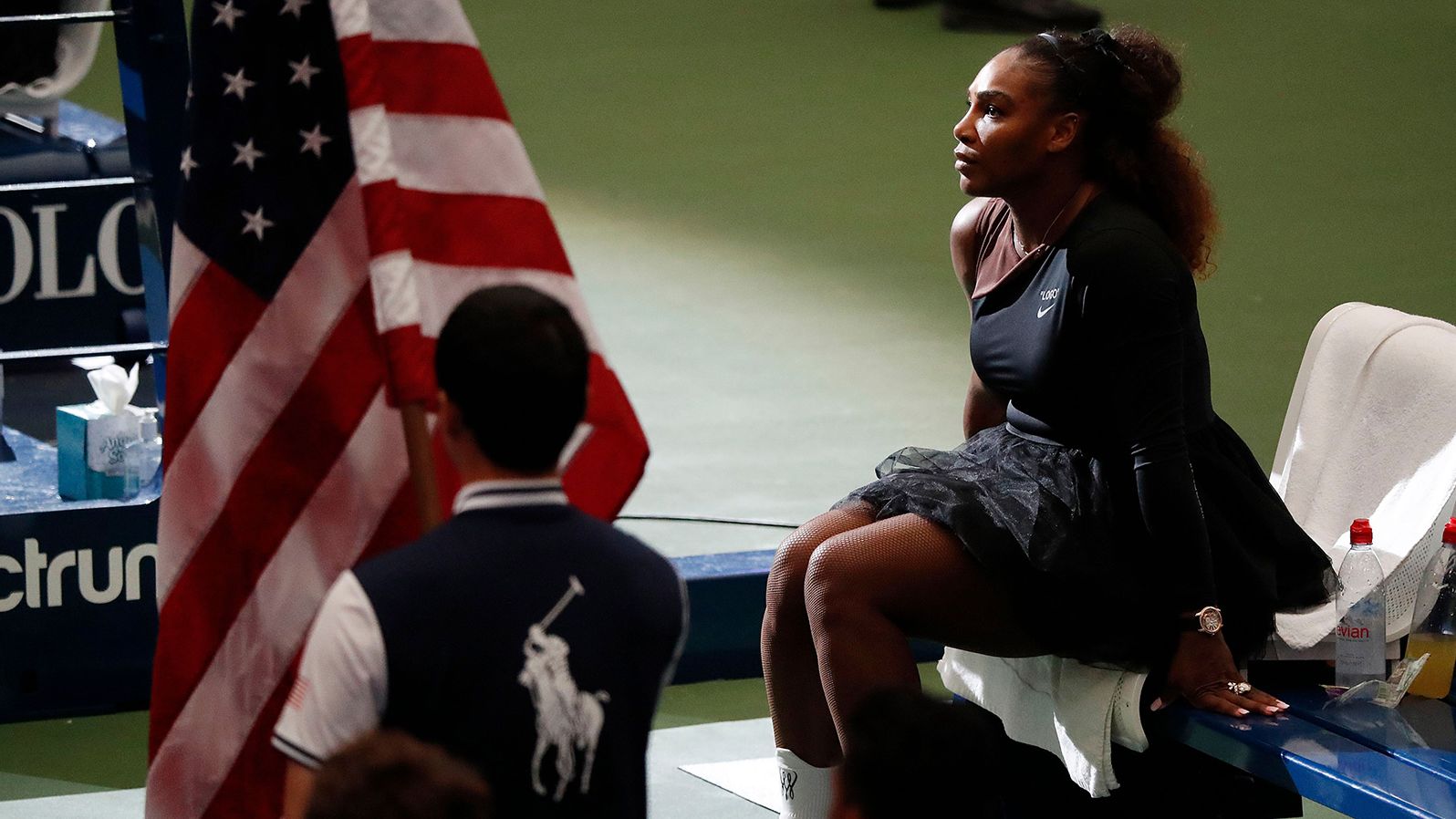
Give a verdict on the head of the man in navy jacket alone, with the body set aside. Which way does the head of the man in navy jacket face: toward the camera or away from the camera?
away from the camera

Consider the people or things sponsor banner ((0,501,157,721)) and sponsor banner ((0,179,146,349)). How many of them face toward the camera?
2

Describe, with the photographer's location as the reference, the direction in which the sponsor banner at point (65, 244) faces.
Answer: facing the viewer

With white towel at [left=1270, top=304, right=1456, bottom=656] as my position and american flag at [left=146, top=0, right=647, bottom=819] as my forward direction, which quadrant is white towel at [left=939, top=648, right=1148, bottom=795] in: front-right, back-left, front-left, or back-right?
front-left

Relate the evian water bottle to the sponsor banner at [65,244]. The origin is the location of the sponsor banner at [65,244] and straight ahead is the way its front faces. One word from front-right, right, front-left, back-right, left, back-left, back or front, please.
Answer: front-left

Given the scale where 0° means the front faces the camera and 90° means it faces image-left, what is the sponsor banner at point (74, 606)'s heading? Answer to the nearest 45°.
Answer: approximately 0°

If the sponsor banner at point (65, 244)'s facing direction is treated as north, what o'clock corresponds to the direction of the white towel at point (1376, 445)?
The white towel is roughly at 10 o'clock from the sponsor banner.

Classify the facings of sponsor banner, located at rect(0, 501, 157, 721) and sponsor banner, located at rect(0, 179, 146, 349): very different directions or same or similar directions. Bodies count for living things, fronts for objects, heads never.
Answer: same or similar directions

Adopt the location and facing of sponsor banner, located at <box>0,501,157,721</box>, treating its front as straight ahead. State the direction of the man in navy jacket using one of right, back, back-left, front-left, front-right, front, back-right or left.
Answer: front
